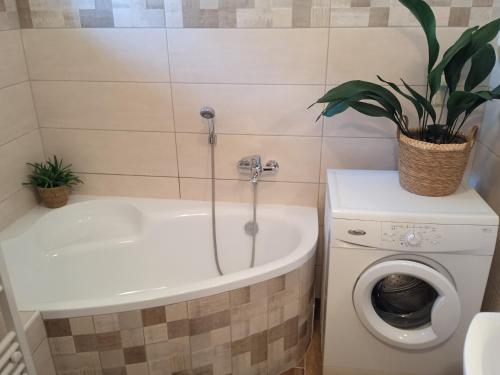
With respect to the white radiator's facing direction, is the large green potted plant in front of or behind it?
in front

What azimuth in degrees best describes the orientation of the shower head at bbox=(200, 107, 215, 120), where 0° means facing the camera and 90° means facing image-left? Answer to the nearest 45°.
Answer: approximately 0°

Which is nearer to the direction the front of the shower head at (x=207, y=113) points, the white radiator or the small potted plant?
the white radiator

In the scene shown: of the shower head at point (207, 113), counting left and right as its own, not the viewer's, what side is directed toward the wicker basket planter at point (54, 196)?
right

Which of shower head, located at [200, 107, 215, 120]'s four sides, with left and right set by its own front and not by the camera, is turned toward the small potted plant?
right

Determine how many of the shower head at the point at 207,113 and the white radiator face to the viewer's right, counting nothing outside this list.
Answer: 1

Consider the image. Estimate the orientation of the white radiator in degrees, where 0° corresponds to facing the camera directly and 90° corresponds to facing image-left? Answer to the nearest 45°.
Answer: approximately 270°

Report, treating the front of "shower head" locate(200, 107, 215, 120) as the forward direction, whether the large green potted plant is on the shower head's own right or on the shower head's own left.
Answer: on the shower head's own left
